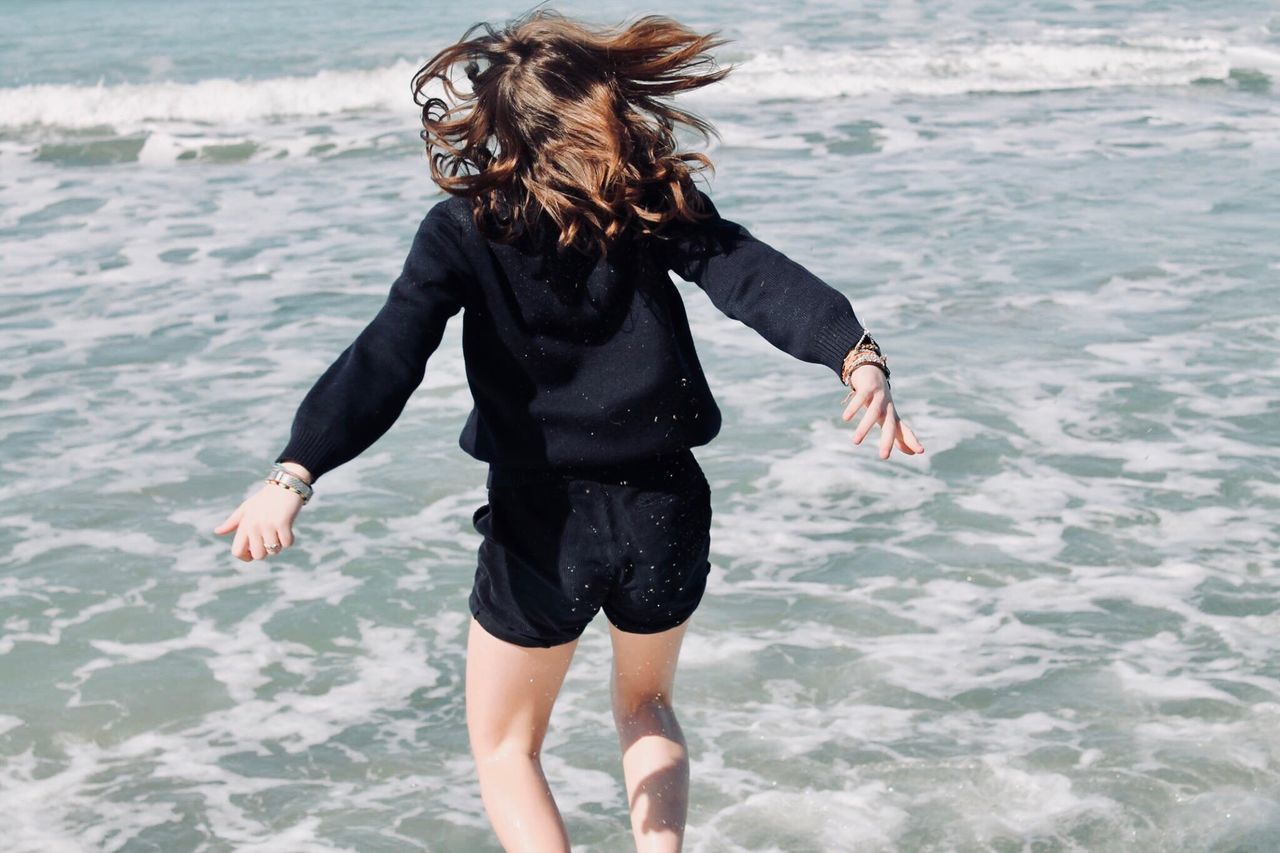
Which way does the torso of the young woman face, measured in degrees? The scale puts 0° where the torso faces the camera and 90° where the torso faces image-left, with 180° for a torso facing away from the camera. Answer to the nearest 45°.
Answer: approximately 180°

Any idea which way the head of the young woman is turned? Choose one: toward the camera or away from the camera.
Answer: away from the camera
